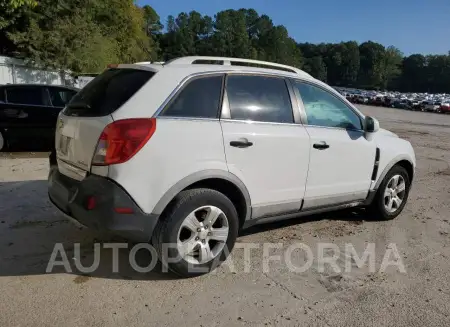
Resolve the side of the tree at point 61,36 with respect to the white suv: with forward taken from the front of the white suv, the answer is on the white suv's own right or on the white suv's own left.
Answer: on the white suv's own left

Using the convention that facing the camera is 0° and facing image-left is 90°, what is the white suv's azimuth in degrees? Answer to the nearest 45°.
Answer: approximately 225°
